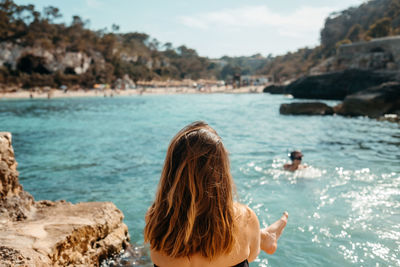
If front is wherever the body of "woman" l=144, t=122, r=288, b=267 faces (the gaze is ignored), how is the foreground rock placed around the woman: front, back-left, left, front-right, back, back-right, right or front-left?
front-left

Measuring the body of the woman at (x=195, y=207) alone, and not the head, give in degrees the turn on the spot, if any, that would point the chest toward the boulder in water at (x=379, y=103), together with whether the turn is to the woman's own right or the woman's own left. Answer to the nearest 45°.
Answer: approximately 45° to the woman's own right

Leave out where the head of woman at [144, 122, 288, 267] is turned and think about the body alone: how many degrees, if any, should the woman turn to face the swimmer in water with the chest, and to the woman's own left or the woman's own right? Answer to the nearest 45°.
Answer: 0° — they already face them

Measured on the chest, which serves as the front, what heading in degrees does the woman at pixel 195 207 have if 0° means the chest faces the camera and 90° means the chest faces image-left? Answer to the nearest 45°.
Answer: approximately 180°

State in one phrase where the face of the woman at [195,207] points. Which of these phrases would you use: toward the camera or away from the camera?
away from the camera

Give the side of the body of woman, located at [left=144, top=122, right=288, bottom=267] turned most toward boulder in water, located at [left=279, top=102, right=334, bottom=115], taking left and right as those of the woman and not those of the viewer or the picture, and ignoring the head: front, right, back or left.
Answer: front
